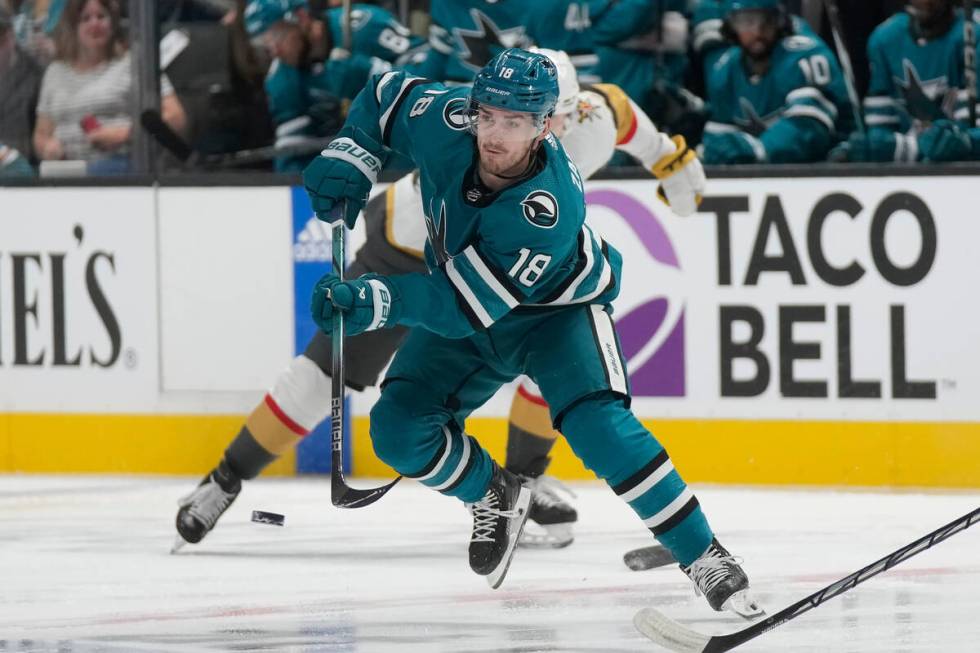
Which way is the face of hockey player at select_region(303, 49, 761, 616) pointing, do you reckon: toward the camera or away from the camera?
toward the camera

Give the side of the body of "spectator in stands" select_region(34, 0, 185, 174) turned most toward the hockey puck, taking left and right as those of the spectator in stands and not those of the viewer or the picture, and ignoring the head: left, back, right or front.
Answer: front

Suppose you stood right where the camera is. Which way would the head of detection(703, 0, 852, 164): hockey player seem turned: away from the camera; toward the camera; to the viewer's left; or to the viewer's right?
toward the camera

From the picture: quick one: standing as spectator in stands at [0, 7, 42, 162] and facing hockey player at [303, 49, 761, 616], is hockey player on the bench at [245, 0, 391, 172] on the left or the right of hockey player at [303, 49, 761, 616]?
left

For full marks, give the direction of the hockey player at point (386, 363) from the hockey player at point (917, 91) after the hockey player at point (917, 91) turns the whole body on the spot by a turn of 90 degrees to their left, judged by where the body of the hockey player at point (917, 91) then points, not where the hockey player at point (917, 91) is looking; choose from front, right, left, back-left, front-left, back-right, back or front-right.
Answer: back-right

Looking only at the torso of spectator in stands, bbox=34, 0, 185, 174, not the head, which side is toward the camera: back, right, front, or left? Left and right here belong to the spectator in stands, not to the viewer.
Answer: front

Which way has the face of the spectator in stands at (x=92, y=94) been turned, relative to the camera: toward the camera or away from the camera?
toward the camera

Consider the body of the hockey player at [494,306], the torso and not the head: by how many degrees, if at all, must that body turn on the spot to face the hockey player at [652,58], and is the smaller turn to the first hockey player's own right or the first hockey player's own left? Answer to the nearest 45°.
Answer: approximately 135° to the first hockey player's own right

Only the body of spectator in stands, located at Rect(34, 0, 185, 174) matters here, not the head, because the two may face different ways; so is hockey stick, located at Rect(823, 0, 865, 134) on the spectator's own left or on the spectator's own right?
on the spectator's own left

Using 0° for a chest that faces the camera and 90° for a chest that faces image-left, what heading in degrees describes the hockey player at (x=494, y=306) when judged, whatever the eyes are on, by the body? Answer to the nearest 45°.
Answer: approximately 45°

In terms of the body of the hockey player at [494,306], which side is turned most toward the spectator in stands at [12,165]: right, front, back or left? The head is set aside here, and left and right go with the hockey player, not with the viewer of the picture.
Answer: right

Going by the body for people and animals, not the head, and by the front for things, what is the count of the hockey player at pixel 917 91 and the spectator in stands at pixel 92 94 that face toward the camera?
2

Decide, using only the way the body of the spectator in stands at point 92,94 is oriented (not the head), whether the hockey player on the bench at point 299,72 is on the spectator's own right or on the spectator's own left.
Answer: on the spectator's own left

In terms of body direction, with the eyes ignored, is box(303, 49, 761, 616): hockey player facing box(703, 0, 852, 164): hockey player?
no

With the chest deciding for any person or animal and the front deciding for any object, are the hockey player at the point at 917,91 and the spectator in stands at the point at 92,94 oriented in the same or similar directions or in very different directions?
same or similar directions

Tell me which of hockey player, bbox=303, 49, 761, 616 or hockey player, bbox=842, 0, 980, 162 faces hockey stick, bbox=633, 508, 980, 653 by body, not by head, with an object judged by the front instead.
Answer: hockey player, bbox=842, 0, 980, 162

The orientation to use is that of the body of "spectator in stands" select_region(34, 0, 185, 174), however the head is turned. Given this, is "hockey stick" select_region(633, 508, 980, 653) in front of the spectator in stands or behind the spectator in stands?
in front
